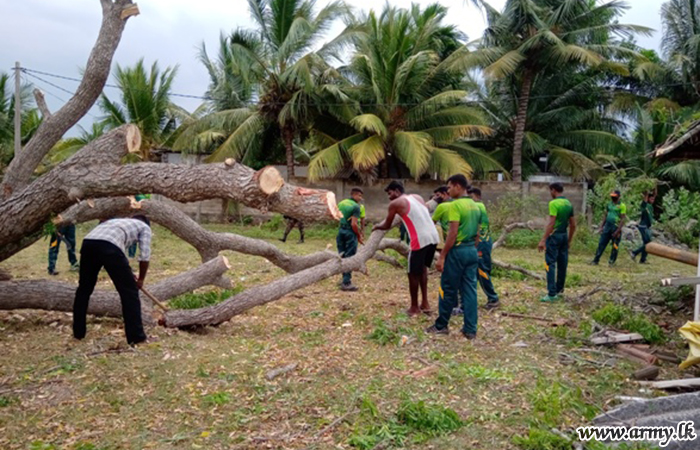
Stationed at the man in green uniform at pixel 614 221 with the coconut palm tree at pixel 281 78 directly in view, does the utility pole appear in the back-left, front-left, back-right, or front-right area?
front-left

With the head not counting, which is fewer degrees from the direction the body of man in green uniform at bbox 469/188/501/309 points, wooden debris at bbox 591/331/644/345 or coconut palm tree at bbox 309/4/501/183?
the coconut palm tree

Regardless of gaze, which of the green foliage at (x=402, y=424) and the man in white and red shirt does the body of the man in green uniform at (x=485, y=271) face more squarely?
the man in white and red shirt

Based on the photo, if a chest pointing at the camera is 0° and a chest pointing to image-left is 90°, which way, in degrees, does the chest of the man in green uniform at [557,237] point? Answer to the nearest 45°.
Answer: approximately 135°

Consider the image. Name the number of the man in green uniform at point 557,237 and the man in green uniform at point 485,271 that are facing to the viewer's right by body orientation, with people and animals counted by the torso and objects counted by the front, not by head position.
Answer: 0

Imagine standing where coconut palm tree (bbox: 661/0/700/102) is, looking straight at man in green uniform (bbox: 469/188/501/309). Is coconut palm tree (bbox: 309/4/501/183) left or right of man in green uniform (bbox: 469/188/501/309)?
right

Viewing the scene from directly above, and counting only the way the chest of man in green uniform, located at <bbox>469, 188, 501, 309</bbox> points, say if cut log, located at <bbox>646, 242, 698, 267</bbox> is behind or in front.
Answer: behind

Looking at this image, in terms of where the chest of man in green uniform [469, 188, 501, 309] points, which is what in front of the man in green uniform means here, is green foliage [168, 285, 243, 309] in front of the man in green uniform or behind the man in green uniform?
in front

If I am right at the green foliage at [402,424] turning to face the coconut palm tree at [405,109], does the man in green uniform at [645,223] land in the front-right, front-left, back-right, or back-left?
front-right

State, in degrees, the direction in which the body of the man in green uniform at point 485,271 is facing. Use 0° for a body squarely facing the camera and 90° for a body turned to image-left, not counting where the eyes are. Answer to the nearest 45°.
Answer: approximately 90°

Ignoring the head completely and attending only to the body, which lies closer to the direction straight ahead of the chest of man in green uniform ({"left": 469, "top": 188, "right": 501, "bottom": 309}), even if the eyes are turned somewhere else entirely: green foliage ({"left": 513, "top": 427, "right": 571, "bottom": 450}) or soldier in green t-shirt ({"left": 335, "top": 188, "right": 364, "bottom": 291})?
the soldier in green t-shirt

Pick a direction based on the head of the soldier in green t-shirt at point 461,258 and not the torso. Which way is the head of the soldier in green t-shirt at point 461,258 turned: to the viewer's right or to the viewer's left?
to the viewer's left
